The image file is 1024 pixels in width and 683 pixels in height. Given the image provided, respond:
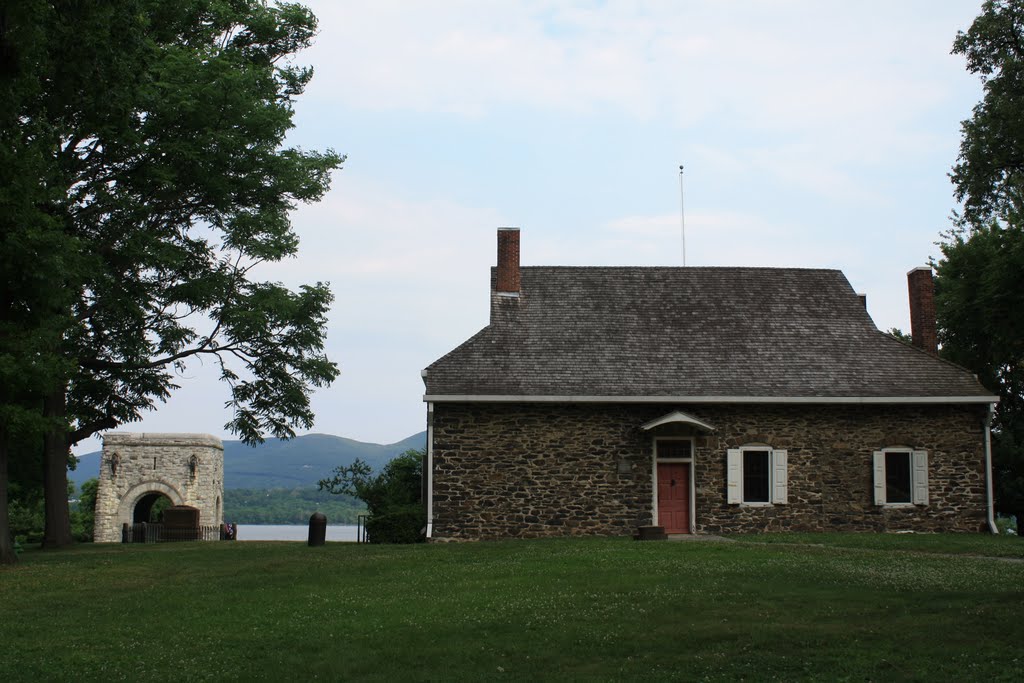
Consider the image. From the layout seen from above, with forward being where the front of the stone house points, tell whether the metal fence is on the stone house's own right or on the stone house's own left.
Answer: on the stone house's own right

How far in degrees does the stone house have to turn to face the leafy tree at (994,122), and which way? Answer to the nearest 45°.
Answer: approximately 135° to its left

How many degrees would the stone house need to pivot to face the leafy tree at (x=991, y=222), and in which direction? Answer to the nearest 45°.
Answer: approximately 135° to its left

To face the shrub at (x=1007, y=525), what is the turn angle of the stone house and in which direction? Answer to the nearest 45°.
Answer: approximately 135° to its left

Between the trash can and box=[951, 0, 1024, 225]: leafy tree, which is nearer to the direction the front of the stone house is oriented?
the trash can

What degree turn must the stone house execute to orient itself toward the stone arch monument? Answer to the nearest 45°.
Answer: approximately 135° to its right

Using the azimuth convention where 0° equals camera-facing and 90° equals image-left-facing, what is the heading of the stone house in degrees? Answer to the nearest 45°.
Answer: approximately 0°

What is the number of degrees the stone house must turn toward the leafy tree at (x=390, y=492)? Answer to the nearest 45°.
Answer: approximately 90° to its right

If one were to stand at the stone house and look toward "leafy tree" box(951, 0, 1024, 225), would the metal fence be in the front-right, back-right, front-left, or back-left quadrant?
back-left

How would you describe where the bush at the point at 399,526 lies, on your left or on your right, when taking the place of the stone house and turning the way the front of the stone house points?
on your right

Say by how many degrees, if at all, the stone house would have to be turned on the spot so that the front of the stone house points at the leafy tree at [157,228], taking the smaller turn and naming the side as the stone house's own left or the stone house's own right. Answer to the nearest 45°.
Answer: approximately 90° to the stone house's own right

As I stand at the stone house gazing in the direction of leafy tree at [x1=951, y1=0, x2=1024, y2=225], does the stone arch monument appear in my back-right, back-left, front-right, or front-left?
back-left
